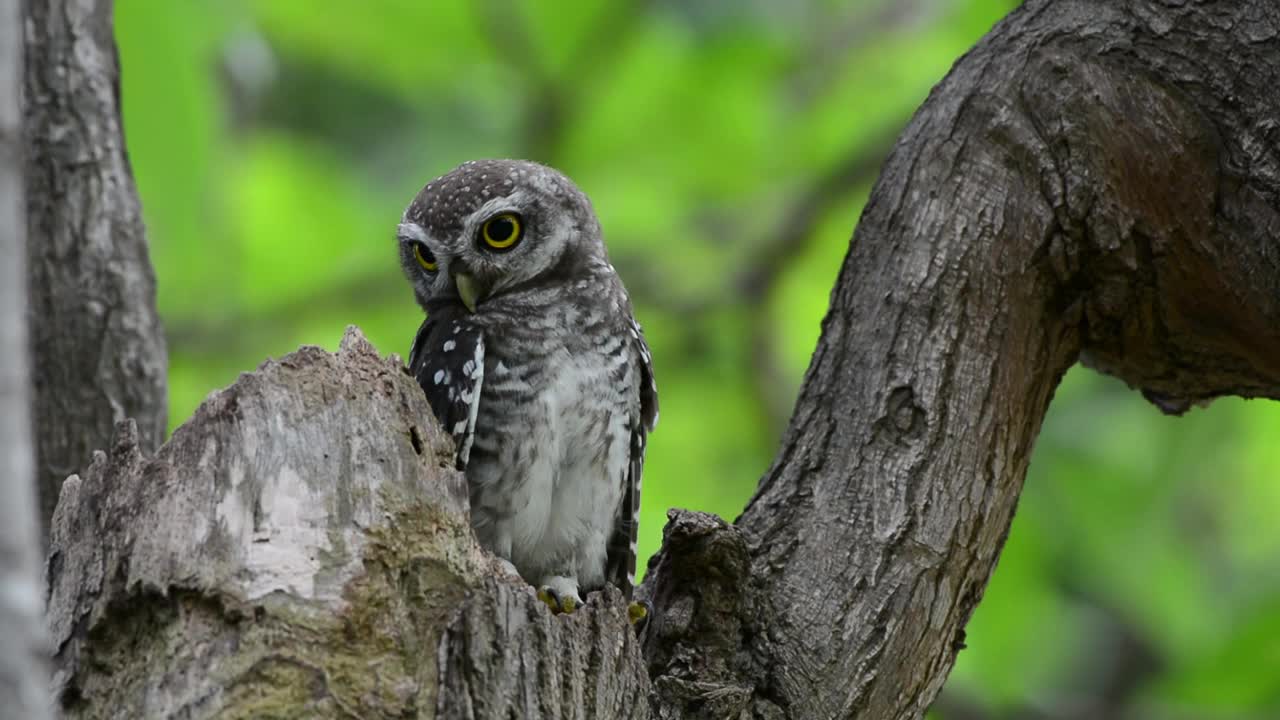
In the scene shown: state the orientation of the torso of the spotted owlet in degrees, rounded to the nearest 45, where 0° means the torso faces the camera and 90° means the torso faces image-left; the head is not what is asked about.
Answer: approximately 0°

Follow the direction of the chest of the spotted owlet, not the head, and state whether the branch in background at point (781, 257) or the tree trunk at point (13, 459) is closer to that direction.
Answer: the tree trunk

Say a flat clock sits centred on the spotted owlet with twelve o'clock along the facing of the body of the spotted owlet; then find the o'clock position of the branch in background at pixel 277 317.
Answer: The branch in background is roughly at 5 o'clock from the spotted owlet.

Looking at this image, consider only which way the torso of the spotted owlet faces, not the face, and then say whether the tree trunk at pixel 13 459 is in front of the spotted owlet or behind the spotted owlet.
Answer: in front

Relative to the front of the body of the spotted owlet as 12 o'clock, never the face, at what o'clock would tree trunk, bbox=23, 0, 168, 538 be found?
The tree trunk is roughly at 3 o'clock from the spotted owlet.

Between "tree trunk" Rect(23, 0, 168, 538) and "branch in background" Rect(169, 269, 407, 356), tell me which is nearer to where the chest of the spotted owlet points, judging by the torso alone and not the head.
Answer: the tree trunk

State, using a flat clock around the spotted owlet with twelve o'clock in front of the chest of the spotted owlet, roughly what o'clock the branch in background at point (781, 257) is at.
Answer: The branch in background is roughly at 7 o'clock from the spotted owlet.
